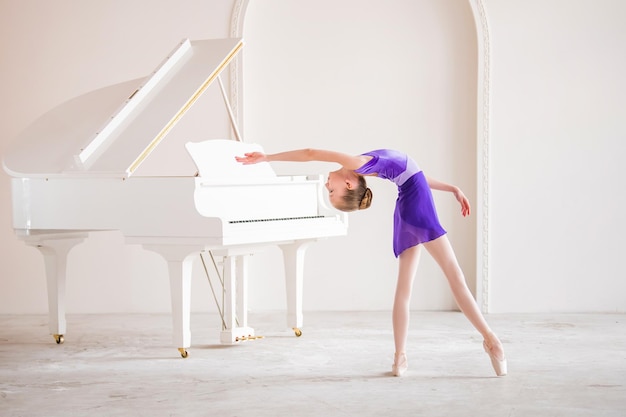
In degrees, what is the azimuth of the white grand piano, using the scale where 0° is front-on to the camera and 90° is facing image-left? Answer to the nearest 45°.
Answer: approximately 315°
